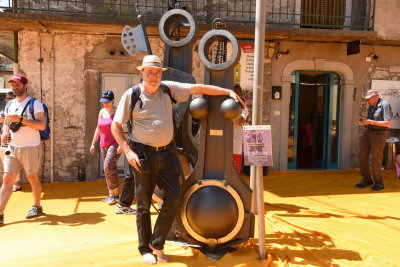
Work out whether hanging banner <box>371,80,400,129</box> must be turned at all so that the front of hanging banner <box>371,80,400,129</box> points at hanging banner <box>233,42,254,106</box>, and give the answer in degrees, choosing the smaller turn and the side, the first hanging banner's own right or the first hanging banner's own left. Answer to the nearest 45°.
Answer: approximately 45° to the first hanging banner's own right

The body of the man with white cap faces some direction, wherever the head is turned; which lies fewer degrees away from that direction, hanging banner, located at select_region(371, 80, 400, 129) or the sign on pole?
the sign on pole

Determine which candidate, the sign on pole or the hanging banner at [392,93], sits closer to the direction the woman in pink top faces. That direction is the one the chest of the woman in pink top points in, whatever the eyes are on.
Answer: the sign on pole

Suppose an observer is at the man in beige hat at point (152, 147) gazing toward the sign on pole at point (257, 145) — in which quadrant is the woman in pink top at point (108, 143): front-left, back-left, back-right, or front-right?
back-left

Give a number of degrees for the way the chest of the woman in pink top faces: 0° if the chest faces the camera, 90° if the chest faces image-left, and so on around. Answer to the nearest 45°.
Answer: approximately 45°
